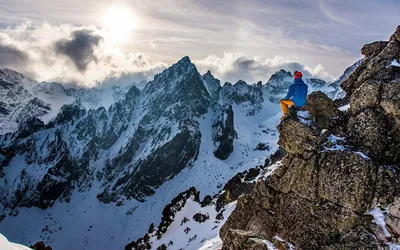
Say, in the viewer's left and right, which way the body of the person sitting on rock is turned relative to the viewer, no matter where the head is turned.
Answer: facing away from the viewer and to the left of the viewer
